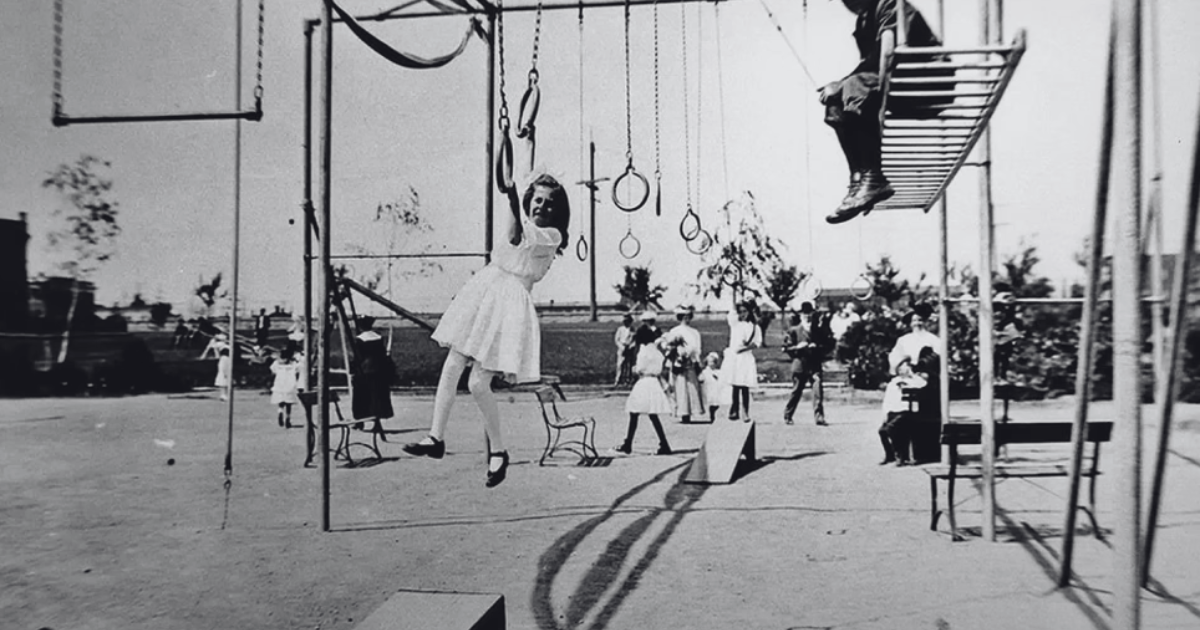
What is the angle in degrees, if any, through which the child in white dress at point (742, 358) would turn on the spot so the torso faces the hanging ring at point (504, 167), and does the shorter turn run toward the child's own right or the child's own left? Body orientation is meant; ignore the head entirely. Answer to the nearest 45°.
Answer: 0° — they already face it

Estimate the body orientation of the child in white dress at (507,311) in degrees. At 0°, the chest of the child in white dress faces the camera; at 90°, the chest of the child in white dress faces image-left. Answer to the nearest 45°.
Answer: approximately 45°

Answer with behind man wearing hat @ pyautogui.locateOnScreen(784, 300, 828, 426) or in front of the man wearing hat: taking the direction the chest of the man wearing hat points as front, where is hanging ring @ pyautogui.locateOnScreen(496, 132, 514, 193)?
in front

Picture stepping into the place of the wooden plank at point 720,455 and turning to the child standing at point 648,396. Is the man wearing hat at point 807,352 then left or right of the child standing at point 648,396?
right

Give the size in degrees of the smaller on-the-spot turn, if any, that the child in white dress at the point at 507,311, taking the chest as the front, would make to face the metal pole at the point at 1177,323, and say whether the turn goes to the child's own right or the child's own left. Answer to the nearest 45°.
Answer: approximately 90° to the child's own left

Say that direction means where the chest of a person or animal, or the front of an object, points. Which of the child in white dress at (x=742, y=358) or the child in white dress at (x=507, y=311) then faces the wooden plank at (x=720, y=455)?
the child in white dress at (x=742, y=358)

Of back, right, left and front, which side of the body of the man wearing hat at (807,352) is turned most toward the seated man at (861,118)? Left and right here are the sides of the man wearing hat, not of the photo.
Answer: front
